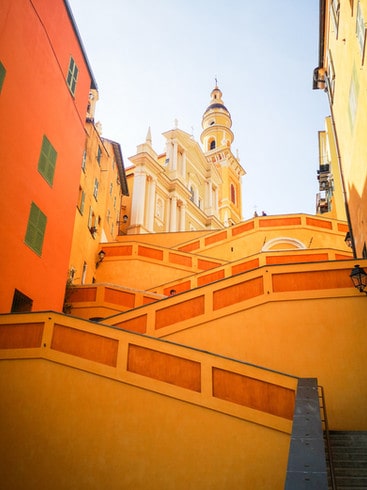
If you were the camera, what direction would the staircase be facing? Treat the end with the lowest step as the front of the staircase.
facing the viewer

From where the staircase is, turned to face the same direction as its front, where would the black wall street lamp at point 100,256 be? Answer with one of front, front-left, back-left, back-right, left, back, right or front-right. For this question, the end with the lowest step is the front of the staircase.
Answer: back-right
